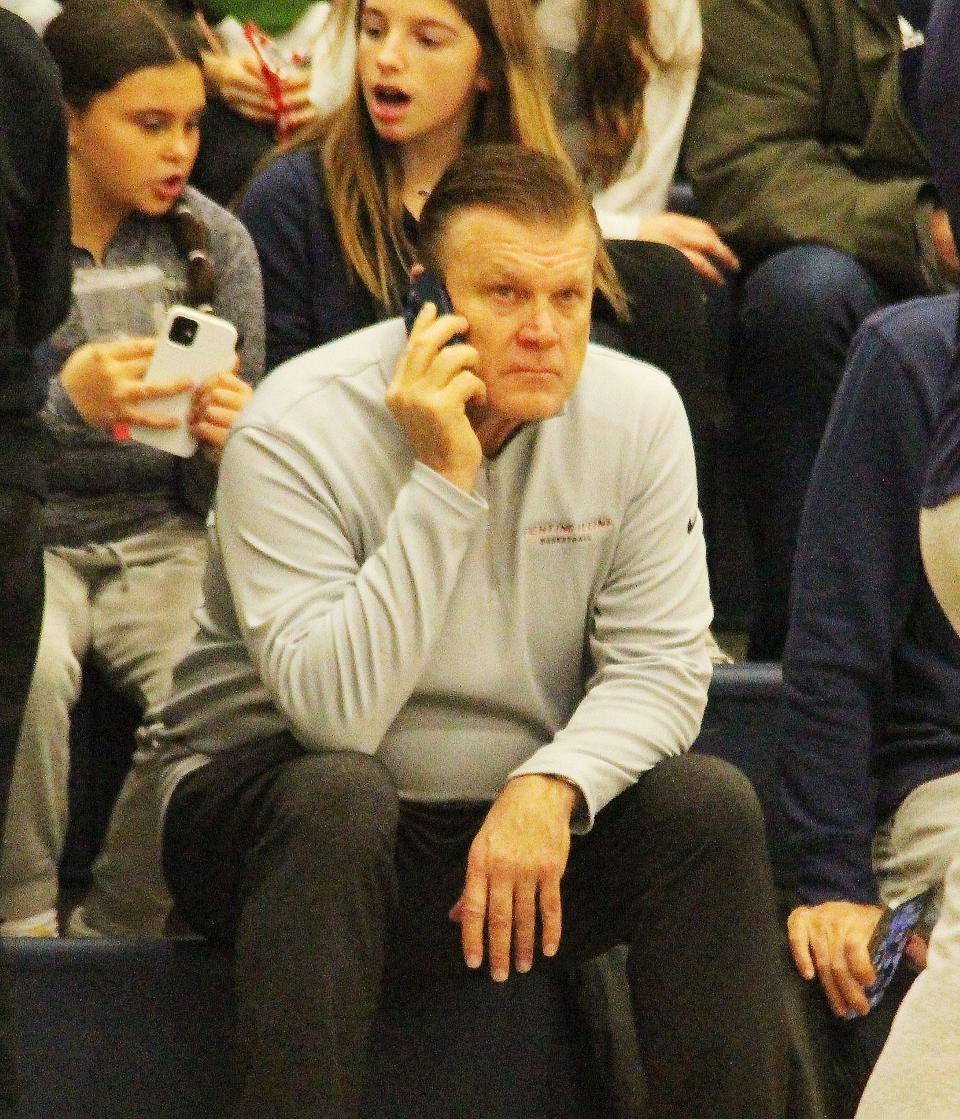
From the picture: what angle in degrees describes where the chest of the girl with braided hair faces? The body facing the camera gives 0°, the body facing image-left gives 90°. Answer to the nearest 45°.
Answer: approximately 0°

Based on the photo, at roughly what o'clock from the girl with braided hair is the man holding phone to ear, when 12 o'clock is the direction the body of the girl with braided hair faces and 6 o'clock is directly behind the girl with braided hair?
The man holding phone to ear is roughly at 11 o'clock from the girl with braided hair.

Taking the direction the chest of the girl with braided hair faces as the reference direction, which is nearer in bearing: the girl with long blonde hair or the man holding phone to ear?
the man holding phone to ear

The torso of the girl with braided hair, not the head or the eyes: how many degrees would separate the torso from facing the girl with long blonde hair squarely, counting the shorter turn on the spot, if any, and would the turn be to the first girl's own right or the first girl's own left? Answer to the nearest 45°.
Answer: approximately 135° to the first girl's own left
